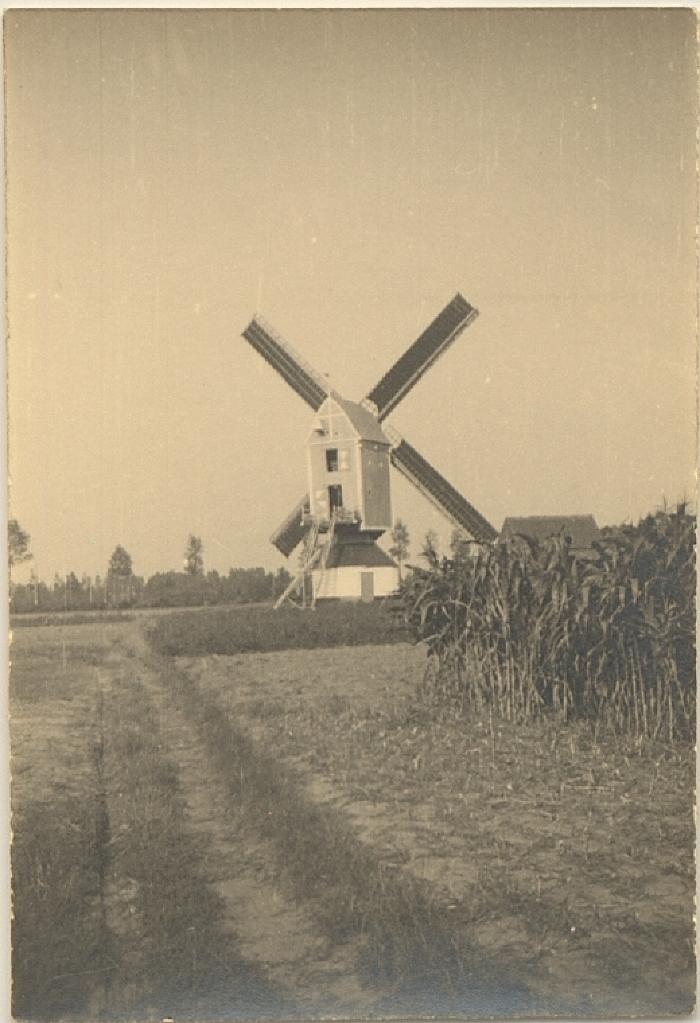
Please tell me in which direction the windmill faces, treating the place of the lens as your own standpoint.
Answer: facing away from the viewer and to the right of the viewer

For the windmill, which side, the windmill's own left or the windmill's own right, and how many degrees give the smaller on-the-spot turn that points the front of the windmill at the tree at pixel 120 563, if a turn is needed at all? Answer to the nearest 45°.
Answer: approximately 135° to the windmill's own left

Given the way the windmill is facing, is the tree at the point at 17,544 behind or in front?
behind
